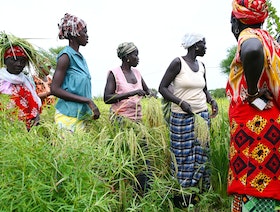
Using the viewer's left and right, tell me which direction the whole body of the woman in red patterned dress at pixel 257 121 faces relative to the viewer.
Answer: facing away from the viewer and to the left of the viewer

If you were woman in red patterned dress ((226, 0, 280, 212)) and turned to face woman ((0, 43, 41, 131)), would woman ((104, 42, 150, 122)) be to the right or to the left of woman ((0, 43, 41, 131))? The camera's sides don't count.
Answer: right

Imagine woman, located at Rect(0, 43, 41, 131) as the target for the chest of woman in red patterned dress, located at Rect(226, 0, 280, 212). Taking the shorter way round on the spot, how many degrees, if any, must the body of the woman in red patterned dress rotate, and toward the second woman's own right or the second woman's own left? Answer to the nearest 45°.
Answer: approximately 45° to the second woman's own left

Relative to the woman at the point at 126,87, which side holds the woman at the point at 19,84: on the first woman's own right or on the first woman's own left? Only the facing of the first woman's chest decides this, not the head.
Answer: on the first woman's own right

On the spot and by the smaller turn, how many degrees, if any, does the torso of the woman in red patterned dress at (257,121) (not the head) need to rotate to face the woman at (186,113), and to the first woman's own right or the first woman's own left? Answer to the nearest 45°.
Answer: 0° — they already face them

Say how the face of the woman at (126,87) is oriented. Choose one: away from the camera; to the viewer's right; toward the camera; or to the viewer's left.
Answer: to the viewer's right

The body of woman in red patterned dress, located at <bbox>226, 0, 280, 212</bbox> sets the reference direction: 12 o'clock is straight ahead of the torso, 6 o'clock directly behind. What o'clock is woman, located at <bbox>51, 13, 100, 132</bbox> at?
The woman is roughly at 11 o'clock from the woman in red patterned dress.

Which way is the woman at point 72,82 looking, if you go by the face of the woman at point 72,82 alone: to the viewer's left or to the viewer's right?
to the viewer's right
